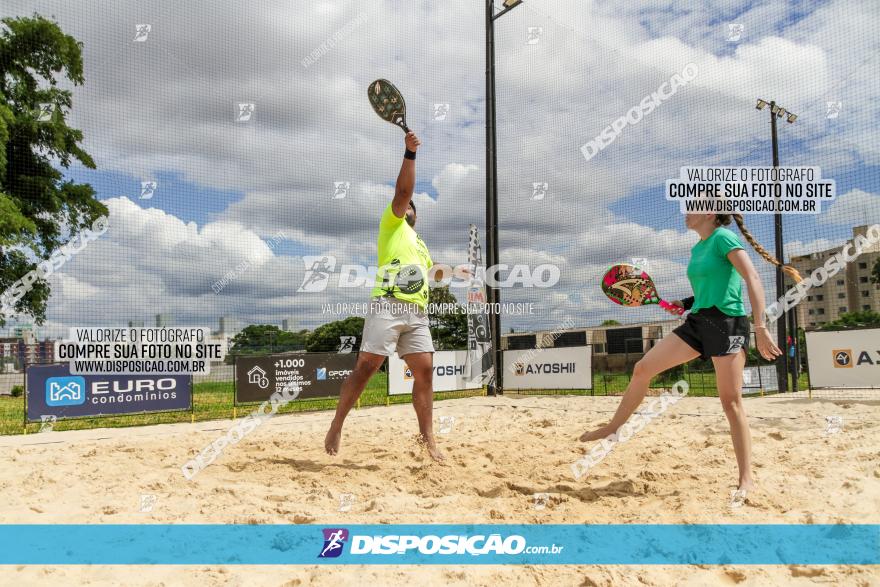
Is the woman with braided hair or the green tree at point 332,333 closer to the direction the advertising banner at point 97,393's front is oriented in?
the woman with braided hair

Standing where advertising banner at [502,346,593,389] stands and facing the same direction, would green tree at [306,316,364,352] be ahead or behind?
behind

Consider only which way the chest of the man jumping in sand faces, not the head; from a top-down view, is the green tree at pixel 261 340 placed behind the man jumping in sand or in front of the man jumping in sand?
behind

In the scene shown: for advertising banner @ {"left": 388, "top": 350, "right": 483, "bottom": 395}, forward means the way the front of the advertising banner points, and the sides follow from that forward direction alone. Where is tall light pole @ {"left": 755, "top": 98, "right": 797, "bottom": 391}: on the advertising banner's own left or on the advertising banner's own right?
on the advertising banner's own left

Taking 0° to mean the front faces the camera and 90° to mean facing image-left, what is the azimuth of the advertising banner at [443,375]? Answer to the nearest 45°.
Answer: approximately 0°
